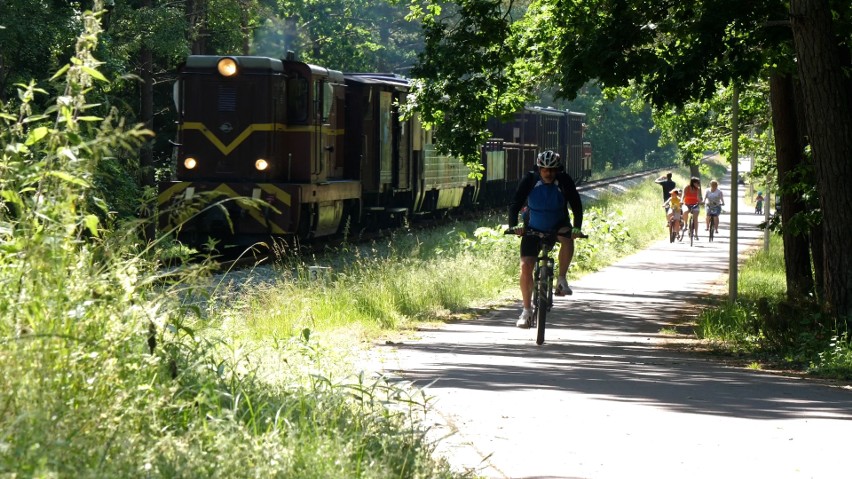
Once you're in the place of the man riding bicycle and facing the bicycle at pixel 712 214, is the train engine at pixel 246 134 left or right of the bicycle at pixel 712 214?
left

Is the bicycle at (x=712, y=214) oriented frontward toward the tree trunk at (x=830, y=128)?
yes

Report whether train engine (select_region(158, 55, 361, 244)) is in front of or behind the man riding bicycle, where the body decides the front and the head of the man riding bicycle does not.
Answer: behind

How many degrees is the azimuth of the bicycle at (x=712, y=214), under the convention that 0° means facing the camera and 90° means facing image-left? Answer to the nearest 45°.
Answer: approximately 0°

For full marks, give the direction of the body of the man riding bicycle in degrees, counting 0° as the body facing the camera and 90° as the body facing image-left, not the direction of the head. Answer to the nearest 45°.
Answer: approximately 0°

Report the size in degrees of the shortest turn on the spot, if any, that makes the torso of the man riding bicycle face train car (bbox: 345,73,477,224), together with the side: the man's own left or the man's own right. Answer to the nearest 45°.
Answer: approximately 180°

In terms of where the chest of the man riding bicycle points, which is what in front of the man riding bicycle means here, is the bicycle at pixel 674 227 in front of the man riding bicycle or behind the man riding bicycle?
behind

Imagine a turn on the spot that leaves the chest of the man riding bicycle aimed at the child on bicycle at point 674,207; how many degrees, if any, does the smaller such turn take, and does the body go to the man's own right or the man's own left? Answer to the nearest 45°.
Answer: approximately 180°

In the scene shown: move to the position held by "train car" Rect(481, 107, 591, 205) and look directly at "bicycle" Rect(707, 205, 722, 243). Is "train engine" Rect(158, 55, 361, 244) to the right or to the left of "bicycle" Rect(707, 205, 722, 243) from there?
right
